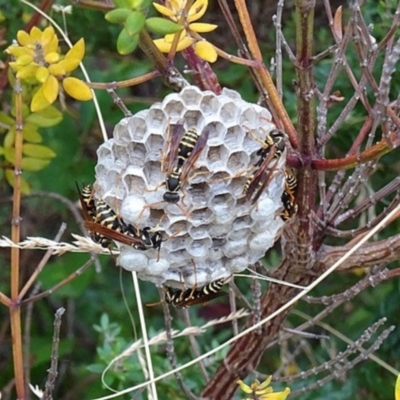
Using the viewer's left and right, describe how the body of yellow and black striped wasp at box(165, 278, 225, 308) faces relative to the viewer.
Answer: facing to the left of the viewer

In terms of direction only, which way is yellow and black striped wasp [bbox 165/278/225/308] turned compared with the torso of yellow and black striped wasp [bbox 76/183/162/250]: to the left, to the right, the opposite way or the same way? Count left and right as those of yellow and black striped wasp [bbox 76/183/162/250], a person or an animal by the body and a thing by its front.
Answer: the opposite way

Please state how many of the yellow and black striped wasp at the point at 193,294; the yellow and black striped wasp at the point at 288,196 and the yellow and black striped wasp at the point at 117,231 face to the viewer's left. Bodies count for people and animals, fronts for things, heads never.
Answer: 1

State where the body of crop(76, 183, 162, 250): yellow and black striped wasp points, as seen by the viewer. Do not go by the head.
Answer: to the viewer's right

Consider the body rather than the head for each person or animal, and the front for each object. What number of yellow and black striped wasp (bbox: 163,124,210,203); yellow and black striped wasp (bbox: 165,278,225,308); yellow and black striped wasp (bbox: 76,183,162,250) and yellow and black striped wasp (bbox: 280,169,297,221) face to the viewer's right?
1

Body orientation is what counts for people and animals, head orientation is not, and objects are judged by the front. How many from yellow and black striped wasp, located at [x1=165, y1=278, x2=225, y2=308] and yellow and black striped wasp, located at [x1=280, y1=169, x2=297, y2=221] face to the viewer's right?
0

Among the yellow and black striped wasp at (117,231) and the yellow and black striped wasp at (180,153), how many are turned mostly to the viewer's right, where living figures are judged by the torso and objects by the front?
1
